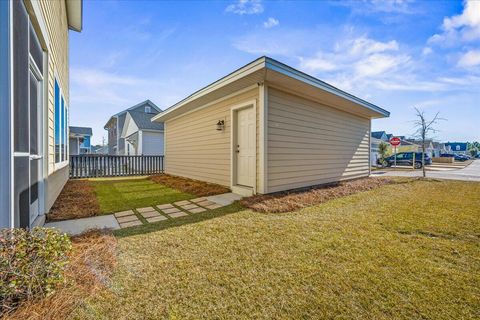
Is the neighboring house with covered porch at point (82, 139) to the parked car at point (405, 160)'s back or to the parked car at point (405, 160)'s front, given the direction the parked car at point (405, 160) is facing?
to the front

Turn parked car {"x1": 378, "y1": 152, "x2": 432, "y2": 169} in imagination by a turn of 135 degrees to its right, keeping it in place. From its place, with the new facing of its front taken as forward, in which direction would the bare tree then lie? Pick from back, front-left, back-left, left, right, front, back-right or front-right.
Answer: back-right

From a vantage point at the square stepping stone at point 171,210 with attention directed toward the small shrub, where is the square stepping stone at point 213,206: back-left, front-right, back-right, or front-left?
back-left

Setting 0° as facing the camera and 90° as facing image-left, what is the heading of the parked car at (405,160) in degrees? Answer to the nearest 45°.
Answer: approximately 90°
